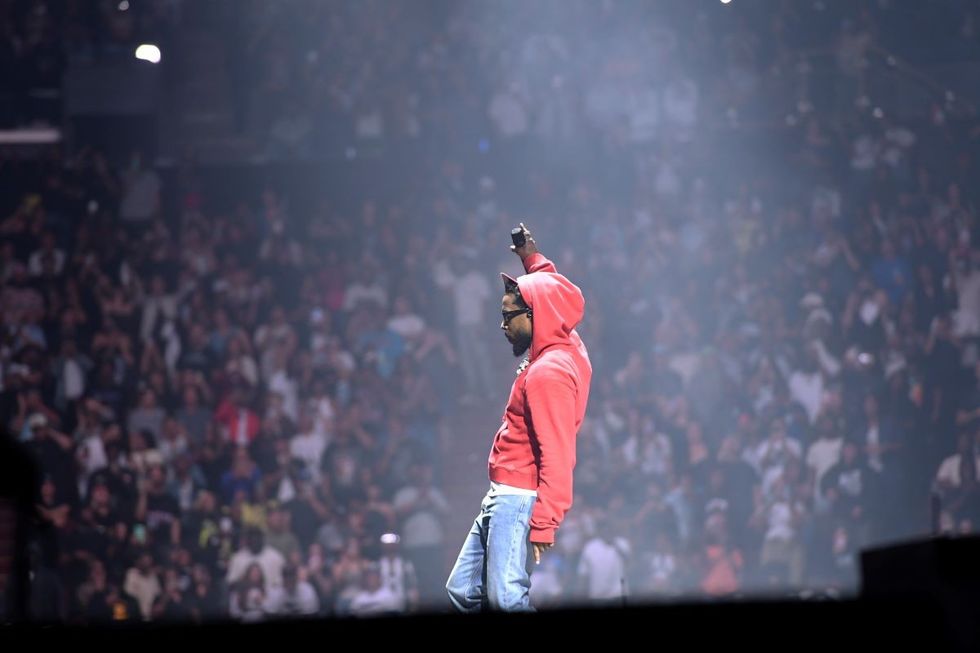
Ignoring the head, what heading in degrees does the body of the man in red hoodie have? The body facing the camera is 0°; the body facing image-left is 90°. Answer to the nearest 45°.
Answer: approximately 90°

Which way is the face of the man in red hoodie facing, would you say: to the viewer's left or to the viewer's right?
to the viewer's left
